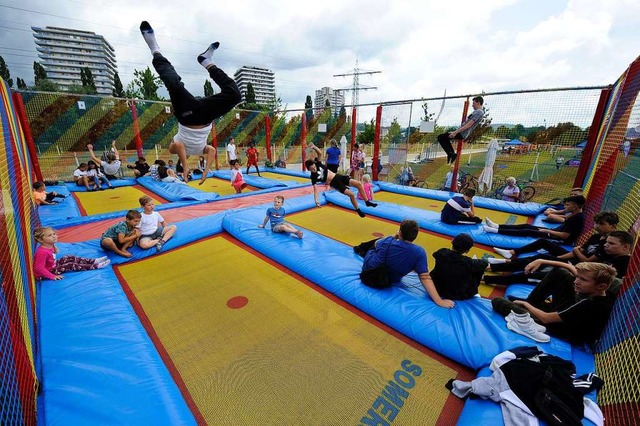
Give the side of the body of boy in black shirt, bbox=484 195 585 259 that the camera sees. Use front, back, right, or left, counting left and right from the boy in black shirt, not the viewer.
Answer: left

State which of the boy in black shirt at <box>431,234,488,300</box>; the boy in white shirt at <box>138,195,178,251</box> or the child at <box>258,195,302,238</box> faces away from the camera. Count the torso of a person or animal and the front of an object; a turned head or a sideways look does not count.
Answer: the boy in black shirt

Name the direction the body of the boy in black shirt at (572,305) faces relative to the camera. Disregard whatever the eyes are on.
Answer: to the viewer's left

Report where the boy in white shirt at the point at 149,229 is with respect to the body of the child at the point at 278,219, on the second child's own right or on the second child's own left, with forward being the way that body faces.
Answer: on the second child's own right

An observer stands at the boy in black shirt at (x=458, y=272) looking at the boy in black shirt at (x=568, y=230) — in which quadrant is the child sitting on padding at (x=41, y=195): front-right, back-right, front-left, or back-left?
back-left

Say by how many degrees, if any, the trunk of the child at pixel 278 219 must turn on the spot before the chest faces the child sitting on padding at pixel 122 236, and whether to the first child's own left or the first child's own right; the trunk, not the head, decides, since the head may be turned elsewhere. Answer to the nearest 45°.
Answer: approximately 135° to the first child's own right

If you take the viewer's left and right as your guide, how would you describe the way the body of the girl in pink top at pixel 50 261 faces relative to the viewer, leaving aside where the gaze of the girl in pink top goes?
facing to the right of the viewer

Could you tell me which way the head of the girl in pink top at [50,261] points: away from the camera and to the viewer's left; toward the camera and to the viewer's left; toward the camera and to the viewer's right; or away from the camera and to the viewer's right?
toward the camera and to the viewer's right
